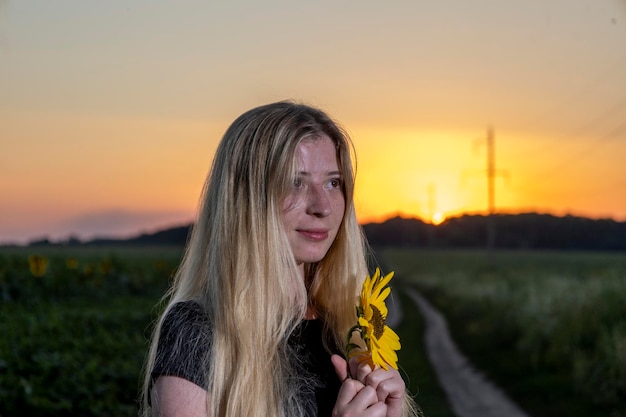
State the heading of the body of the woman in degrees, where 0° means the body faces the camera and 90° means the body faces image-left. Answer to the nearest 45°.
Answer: approximately 315°

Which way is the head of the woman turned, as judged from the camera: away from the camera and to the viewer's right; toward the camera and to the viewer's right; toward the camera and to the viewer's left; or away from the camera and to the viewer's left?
toward the camera and to the viewer's right

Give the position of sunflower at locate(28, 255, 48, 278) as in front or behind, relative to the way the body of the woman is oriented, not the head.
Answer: behind
